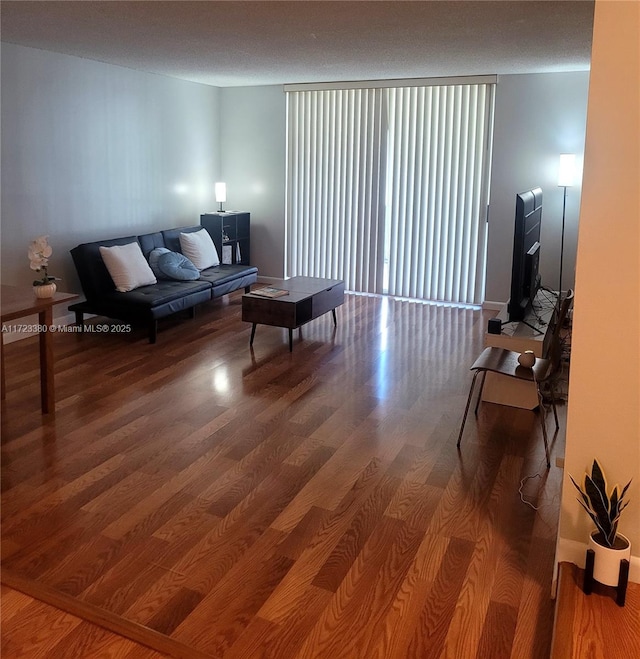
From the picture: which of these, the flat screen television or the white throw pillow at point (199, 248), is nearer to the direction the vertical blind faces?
the flat screen television

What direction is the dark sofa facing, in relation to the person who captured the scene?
facing the viewer and to the right of the viewer

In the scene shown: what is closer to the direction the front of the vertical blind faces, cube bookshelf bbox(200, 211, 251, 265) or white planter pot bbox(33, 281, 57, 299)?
the white planter pot

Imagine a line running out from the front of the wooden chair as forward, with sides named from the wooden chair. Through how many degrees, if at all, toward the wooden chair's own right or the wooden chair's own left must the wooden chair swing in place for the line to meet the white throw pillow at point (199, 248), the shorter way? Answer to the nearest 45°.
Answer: approximately 45° to the wooden chair's own right

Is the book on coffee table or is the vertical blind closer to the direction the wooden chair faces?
the book on coffee table

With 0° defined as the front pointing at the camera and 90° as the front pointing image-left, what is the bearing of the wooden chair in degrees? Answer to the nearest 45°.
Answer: approximately 90°

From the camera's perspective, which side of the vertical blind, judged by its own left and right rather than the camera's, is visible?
front

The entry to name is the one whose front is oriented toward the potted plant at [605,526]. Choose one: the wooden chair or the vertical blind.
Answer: the vertical blind

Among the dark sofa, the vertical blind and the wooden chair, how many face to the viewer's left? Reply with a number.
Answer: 1

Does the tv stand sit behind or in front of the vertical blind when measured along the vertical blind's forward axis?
in front

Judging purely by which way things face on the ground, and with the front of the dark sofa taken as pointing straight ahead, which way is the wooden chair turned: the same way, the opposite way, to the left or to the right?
the opposite way

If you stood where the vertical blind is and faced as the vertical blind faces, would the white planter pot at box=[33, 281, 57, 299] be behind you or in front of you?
in front

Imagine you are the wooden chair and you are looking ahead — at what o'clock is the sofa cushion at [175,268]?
The sofa cushion is roughly at 1 o'clock from the wooden chair.

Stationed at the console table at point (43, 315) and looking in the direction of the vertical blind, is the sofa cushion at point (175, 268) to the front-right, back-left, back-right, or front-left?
front-left

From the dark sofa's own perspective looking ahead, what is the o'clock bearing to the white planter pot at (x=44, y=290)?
The white planter pot is roughly at 2 o'clock from the dark sofa.

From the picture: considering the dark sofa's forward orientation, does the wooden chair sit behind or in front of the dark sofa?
in front

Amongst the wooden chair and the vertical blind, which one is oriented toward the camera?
the vertical blind

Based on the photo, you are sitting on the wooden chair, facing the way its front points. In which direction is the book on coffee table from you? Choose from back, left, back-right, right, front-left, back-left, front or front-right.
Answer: front-right

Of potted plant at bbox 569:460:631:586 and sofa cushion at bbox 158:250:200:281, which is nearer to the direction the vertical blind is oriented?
the potted plant

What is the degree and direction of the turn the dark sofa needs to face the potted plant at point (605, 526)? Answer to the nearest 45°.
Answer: approximately 45° to its right

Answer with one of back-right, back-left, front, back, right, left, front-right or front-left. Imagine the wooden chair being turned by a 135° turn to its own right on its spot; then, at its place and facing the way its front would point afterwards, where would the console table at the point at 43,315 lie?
back-left
